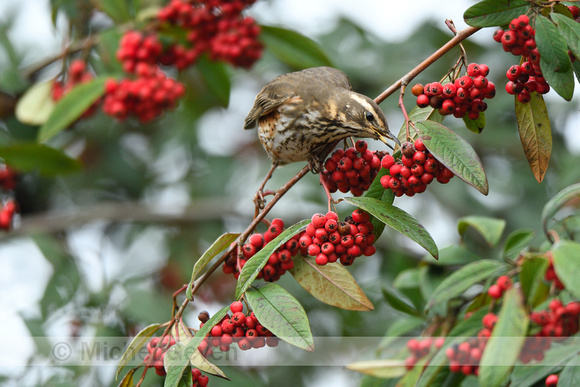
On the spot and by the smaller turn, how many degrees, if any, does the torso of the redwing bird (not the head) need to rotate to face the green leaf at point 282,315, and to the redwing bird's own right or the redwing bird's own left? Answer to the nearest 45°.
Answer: approximately 45° to the redwing bird's own right

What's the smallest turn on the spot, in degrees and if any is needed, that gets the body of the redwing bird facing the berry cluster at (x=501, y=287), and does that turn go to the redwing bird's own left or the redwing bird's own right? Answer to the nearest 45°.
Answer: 0° — it already faces it

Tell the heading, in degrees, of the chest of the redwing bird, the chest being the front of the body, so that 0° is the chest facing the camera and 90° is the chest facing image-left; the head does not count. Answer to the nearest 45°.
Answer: approximately 315°

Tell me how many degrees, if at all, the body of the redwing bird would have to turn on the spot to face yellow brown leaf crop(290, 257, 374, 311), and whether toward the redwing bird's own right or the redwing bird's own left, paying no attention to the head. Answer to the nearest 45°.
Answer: approximately 45° to the redwing bird's own right

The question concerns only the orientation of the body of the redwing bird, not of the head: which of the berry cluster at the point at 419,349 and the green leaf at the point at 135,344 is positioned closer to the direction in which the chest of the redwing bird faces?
the berry cluster
